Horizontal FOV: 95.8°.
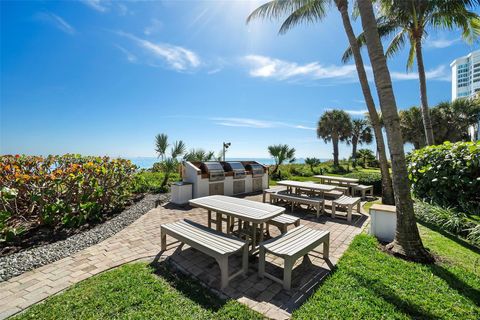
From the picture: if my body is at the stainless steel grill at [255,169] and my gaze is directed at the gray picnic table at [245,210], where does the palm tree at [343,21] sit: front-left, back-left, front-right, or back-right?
front-left

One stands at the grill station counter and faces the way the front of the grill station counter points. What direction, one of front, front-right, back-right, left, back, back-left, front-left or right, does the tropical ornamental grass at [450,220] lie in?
front

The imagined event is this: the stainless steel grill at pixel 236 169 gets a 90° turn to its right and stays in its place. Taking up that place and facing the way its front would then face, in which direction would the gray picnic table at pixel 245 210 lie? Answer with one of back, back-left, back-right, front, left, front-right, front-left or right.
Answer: front-left

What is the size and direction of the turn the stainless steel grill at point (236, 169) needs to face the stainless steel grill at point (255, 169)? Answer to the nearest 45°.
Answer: approximately 90° to its left

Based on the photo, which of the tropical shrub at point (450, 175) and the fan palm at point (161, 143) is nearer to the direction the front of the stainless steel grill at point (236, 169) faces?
the tropical shrub

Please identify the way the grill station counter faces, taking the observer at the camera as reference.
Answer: facing the viewer and to the right of the viewer

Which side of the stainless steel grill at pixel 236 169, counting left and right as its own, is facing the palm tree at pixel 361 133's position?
left

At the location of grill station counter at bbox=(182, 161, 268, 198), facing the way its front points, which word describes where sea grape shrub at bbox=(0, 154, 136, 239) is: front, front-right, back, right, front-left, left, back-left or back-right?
right

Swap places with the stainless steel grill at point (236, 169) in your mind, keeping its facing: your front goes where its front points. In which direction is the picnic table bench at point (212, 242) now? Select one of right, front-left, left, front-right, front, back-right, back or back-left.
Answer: front-right

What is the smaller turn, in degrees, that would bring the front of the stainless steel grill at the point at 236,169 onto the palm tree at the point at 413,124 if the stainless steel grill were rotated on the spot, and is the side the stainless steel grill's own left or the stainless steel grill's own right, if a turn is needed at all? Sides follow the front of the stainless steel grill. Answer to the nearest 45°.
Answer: approximately 90° to the stainless steel grill's own left

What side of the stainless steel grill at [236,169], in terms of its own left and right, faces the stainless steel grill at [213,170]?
right

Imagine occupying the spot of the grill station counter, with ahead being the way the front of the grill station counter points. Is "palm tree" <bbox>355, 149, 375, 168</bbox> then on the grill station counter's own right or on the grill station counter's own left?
on the grill station counter's own left

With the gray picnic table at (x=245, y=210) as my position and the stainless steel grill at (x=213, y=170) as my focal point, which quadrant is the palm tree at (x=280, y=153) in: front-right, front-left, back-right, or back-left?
front-right

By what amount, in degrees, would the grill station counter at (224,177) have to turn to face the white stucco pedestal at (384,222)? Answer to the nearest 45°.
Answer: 0° — it already faces it
